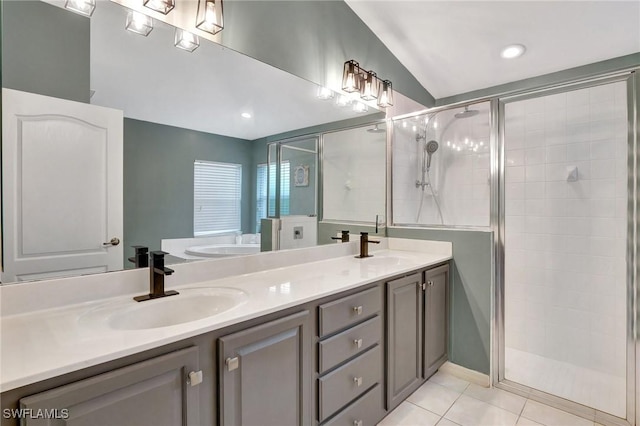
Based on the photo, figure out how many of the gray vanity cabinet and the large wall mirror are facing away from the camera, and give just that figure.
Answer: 0

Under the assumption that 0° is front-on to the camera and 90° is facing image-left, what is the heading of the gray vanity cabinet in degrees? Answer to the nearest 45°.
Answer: approximately 315°

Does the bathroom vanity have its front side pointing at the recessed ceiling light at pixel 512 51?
no

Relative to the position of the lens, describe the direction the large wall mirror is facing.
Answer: facing the viewer and to the right of the viewer

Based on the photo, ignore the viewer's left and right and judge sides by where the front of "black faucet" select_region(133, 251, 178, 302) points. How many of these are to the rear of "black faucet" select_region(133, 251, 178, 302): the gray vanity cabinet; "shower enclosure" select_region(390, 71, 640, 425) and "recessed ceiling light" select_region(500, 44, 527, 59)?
0

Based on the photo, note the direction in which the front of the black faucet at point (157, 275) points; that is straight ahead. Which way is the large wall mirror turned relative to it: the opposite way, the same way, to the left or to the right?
the same way

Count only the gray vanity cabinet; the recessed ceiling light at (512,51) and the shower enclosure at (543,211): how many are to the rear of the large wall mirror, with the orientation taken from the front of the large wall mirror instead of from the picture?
0

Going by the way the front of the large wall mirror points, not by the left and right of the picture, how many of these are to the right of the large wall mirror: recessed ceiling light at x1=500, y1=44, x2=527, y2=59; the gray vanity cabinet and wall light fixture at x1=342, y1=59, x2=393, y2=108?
0

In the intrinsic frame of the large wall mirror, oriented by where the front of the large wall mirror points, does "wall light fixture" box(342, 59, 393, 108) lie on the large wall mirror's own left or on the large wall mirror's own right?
on the large wall mirror's own left

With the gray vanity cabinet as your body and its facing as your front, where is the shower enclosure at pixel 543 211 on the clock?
The shower enclosure is roughly at 9 o'clock from the gray vanity cabinet.
